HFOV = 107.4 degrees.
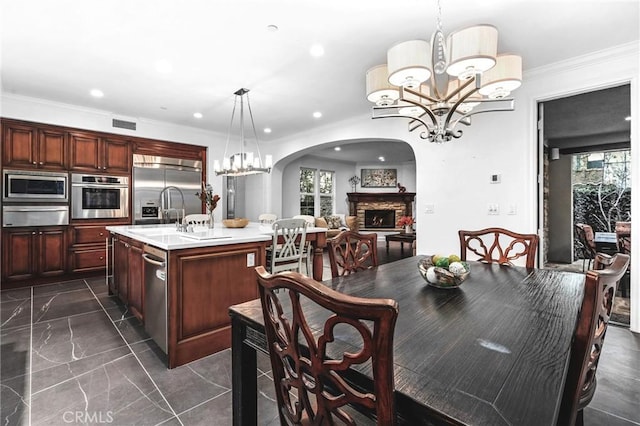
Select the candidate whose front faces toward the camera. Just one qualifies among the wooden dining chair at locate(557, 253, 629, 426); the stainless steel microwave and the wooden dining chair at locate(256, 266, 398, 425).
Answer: the stainless steel microwave

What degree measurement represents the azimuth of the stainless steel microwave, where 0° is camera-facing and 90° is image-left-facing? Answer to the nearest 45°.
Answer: approximately 0°

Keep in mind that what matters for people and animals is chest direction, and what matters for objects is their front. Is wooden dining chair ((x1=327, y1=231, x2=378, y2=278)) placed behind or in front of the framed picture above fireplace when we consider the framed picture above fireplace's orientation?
in front

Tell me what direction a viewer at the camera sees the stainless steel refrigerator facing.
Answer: facing the viewer

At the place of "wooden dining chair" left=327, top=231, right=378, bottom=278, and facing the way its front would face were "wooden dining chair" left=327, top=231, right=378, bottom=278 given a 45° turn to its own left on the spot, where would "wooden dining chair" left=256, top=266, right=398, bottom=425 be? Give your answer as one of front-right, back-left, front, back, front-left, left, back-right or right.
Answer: right

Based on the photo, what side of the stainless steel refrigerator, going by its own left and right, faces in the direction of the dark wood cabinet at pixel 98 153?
right

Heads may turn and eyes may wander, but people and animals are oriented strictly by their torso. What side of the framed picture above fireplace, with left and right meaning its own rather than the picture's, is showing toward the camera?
front

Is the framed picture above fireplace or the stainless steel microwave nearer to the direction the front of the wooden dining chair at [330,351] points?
the framed picture above fireplace

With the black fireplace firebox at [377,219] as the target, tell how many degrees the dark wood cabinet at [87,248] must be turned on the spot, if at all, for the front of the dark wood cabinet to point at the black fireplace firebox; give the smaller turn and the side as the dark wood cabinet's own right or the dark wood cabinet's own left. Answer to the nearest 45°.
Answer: approximately 90° to the dark wood cabinet's own left

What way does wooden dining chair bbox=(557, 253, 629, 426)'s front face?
to the viewer's left

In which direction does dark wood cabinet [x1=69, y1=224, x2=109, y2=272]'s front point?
toward the camera

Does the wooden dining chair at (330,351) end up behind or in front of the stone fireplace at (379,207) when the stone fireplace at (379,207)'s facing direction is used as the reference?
in front

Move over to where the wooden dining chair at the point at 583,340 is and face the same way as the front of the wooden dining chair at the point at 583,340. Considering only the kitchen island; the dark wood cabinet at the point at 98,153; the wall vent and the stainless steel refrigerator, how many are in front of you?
4

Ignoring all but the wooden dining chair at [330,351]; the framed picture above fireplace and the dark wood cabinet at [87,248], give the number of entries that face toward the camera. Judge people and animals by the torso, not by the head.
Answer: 2

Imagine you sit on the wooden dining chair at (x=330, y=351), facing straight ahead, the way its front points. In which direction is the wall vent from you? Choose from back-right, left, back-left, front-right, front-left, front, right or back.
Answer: left
